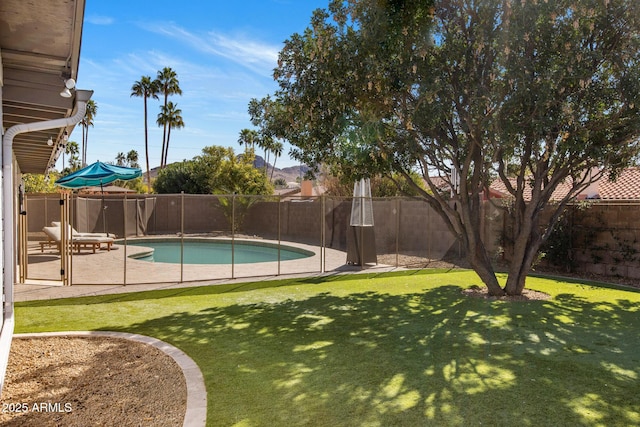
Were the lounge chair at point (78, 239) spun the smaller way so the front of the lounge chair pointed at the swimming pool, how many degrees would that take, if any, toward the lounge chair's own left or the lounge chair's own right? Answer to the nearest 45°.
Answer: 0° — it already faces it

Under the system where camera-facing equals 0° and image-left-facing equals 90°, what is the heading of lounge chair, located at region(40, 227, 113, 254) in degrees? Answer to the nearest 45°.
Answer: approximately 270°

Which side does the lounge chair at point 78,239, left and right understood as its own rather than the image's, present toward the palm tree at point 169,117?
left

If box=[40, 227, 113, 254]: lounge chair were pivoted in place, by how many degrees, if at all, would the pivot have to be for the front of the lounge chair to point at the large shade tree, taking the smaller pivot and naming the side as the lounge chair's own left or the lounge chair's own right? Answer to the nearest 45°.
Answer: approximately 45° to the lounge chair's own right

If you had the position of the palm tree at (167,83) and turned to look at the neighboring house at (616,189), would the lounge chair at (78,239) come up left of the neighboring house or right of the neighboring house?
right

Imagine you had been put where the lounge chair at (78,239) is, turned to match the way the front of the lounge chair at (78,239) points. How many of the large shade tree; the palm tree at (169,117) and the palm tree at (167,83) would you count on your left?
2
